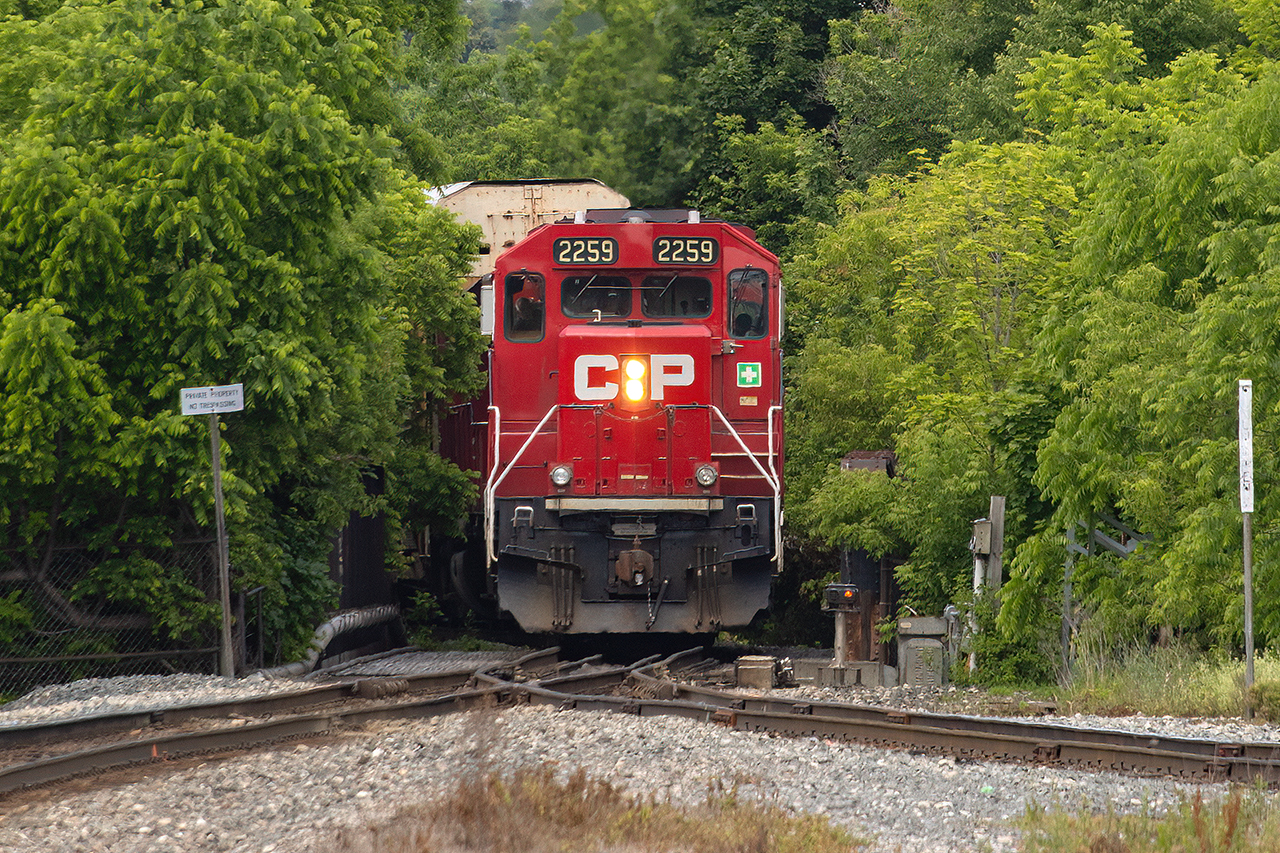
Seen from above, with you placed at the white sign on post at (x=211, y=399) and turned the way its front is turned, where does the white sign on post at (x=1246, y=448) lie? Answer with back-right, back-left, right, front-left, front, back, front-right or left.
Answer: front-left

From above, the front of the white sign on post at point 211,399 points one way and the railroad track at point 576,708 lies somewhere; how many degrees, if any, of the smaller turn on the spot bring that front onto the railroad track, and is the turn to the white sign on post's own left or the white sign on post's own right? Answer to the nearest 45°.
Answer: approximately 45° to the white sign on post's own left

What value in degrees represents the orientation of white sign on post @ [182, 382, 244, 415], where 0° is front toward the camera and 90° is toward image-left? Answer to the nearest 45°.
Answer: approximately 0°

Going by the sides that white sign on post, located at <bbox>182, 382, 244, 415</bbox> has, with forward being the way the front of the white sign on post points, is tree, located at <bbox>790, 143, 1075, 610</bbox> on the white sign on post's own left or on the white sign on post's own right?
on the white sign on post's own left

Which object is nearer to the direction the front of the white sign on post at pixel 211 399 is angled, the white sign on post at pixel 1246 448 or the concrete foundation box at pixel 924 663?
the white sign on post

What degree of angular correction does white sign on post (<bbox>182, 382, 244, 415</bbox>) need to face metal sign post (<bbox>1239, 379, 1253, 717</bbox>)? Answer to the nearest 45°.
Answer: approximately 45° to its left

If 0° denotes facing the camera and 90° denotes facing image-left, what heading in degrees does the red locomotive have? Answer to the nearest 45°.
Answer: approximately 0°

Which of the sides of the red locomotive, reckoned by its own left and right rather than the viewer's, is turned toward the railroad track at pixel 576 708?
front

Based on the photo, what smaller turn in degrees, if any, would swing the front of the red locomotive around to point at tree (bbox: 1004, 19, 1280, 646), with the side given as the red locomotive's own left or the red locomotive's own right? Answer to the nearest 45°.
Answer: approximately 45° to the red locomotive's own left

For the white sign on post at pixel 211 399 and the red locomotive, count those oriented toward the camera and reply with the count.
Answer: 2

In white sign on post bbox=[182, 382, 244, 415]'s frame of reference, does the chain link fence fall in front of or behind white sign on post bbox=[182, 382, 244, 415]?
behind

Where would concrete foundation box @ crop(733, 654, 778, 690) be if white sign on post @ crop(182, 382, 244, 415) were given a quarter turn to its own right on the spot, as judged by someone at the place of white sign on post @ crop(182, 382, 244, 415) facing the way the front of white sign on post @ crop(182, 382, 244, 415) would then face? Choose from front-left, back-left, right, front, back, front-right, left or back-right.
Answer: back
